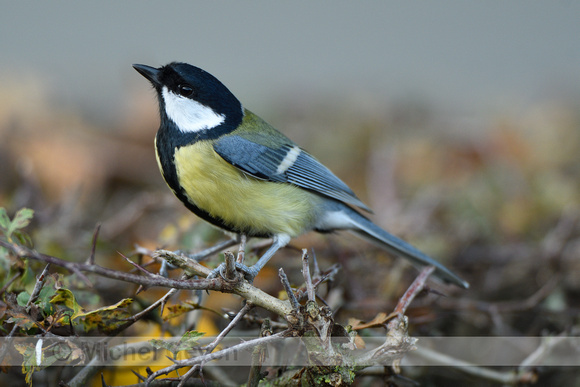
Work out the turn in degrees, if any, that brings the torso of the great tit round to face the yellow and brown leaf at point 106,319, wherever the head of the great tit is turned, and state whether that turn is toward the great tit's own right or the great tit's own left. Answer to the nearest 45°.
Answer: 0° — it already faces it

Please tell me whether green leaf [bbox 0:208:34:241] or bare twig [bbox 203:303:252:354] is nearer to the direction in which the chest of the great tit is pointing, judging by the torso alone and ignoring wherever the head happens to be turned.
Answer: the green leaf

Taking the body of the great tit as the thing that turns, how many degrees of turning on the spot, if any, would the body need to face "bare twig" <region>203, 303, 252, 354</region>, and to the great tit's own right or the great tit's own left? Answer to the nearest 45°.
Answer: approximately 90° to the great tit's own left

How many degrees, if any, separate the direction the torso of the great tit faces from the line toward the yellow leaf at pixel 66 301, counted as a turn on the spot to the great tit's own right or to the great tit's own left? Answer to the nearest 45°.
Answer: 0° — it already faces it

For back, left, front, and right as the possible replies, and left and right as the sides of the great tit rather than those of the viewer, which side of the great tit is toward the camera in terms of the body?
left

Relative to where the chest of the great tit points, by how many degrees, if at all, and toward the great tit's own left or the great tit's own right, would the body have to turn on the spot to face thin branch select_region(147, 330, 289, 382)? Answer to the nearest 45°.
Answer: approximately 90° to the great tit's own left
